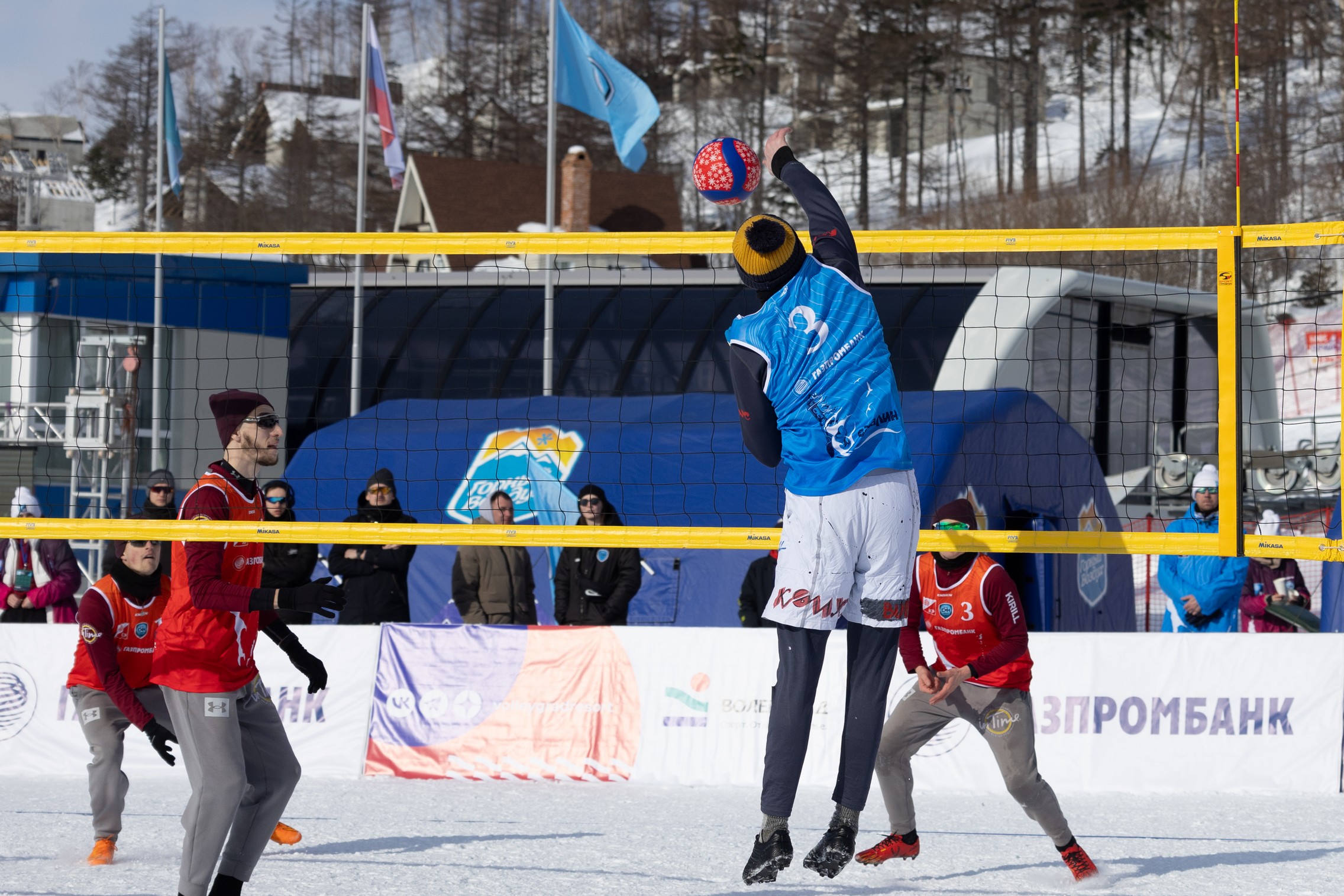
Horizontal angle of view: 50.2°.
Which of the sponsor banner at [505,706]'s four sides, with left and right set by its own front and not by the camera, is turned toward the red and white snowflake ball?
front

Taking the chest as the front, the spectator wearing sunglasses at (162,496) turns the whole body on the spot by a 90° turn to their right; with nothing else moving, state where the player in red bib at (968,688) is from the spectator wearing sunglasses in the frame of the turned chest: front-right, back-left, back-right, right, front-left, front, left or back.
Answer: back-left

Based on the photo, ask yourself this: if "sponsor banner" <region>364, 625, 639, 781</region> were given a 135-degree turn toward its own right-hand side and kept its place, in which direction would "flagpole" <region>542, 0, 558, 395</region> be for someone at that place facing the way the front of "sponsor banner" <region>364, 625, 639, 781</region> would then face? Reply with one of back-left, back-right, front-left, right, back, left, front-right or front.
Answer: front-right

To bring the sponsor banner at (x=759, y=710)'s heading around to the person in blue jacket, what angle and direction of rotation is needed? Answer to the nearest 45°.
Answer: approximately 135° to its left

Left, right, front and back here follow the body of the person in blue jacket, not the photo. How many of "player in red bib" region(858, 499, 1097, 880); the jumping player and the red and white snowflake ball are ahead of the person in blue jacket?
3

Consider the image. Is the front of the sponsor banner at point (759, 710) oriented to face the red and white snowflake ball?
yes

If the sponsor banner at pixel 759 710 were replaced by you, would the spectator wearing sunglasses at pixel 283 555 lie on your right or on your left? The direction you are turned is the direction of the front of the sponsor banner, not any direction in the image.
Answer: on your right

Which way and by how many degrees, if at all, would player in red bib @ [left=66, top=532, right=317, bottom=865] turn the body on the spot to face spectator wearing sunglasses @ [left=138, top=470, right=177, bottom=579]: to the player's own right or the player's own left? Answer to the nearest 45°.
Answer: approximately 135° to the player's own left

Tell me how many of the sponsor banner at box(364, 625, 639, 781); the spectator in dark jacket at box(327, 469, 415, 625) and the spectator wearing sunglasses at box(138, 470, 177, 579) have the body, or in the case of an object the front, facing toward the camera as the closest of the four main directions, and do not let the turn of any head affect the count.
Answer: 3
